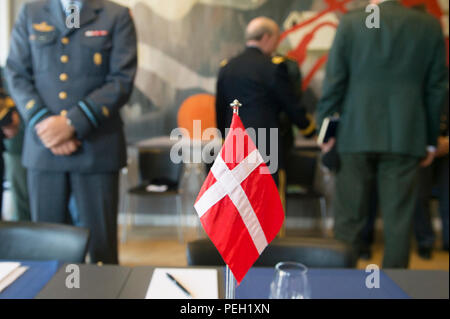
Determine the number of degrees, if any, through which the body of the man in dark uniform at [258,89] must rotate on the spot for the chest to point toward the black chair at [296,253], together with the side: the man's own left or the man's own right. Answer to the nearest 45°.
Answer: approximately 135° to the man's own right

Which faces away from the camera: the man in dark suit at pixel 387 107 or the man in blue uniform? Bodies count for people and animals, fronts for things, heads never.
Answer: the man in dark suit

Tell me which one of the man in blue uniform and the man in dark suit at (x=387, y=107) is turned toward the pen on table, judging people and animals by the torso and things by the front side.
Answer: the man in blue uniform

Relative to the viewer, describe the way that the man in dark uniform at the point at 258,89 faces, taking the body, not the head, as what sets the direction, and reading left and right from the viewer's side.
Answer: facing away from the viewer and to the right of the viewer

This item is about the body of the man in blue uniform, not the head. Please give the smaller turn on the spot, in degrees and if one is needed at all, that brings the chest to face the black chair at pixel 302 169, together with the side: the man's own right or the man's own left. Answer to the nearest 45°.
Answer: approximately 135° to the man's own left

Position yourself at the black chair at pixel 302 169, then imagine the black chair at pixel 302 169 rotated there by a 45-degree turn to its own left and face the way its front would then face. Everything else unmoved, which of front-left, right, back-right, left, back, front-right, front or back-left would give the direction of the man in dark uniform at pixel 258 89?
right

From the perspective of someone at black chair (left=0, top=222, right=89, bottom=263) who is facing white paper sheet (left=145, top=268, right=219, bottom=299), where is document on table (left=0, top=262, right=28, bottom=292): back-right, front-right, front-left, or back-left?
front-right

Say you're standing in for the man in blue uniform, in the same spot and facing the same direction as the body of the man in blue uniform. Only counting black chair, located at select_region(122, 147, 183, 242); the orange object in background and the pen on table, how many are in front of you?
1

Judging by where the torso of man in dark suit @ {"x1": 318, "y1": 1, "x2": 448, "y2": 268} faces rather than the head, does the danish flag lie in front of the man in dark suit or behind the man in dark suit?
behind

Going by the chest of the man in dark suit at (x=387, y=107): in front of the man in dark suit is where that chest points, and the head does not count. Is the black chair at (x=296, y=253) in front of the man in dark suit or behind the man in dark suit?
behind

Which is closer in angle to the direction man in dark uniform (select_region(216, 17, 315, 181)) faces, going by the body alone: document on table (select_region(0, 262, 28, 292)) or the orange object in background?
the orange object in background

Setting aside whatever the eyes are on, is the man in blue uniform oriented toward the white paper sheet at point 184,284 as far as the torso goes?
yes

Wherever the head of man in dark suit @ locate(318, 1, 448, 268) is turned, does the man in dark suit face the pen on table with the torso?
no

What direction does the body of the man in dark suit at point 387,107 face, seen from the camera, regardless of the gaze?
away from the camera

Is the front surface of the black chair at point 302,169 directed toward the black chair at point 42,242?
no

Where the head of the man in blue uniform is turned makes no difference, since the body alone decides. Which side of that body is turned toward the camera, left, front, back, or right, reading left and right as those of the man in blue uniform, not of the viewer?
front

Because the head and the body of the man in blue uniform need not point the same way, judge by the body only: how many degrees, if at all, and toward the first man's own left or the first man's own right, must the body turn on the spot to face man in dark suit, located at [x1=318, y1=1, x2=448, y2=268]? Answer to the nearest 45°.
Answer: approximately 90° to the first man's own left

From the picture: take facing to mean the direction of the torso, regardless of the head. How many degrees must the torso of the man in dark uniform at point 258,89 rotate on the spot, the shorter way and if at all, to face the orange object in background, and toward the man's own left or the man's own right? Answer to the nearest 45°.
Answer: approximately 45° to the man's own left
